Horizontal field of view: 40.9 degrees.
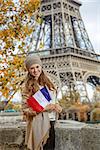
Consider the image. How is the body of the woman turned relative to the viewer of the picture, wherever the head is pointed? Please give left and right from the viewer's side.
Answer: facing the viewer and to the right of the viewer

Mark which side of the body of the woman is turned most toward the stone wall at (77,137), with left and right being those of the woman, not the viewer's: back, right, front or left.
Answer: left
